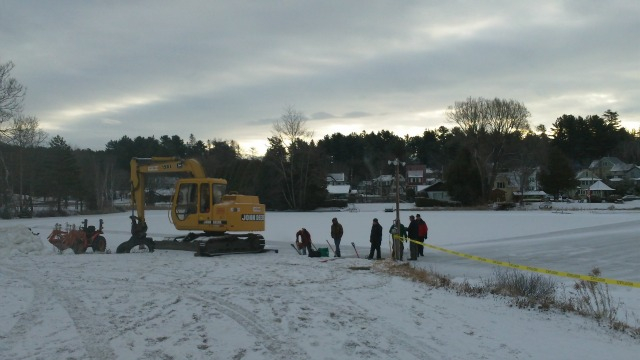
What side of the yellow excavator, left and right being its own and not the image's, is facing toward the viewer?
left

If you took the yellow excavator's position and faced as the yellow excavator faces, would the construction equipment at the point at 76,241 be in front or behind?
in front

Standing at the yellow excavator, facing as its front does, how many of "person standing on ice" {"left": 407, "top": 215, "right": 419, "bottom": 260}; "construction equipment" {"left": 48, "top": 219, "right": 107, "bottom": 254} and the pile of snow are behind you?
1

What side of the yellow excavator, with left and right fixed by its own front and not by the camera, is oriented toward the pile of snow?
front

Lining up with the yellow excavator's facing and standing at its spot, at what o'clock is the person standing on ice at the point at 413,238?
The person standing on ice is roughly at 6 o'clock from the yellow excavator.

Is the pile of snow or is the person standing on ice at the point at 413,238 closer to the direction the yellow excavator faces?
the pile of snow

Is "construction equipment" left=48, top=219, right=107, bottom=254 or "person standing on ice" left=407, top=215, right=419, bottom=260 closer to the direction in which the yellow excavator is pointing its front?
the construction equipment
